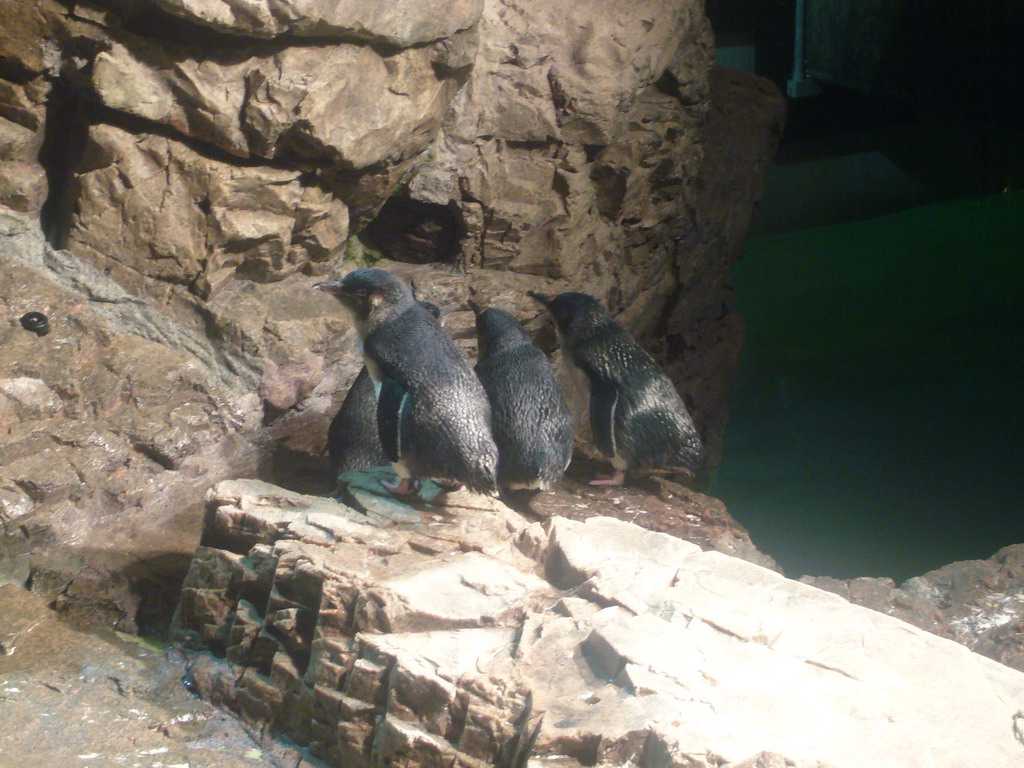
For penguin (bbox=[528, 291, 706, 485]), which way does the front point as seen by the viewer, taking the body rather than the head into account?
to the viewer's left

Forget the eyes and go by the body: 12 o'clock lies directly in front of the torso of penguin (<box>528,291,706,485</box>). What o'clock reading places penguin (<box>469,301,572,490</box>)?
penguin (<box>469,301,572,490</box>) is roughly at 10 o'clock from penguin (<box>528,291,706,485</box>).

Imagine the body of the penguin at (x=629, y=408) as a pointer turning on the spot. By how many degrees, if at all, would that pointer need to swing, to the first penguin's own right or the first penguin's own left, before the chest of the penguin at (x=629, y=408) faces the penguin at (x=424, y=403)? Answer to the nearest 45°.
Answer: approximately 45° to the first penguin's own left

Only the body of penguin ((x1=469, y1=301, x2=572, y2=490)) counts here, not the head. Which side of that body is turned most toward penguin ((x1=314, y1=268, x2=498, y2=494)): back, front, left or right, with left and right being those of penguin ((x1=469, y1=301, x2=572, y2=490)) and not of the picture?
left

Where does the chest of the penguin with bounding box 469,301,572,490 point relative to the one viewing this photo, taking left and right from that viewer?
facing away from the viewer and to the left of the viewer

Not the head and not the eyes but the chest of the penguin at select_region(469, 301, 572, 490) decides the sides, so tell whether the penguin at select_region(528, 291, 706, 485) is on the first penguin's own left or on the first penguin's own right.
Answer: on the first penguin's own right

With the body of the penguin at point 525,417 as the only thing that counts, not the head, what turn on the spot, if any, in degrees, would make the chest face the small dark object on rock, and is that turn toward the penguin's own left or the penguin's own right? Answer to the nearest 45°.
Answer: approximately 45° to the penguin's own left
